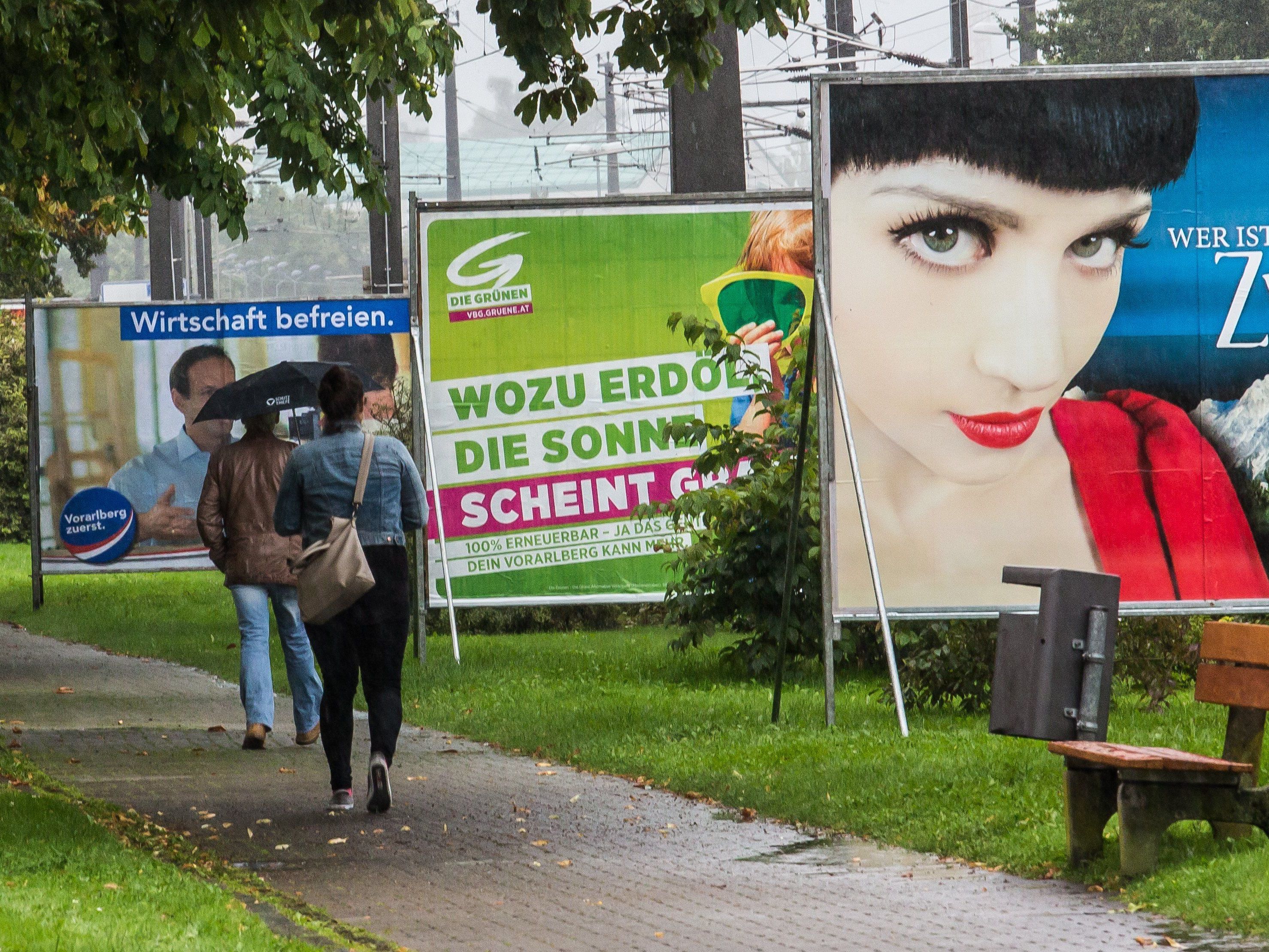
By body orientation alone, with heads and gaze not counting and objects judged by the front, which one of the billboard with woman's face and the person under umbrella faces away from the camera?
the person under umbrella

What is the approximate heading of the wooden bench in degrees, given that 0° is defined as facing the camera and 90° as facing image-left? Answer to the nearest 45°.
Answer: approximately 45°

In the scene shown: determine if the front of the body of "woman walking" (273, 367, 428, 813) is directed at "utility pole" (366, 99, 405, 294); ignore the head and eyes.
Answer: yes

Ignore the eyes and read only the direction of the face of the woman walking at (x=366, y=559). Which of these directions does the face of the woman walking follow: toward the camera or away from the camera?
away from the camera

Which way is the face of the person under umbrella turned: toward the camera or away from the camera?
away from the camera

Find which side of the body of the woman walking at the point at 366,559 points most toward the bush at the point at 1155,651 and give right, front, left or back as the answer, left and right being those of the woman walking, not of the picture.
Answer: right

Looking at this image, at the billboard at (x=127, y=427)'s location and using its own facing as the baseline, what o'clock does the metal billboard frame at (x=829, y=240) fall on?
The metal billboard frame is roughly at 11 o'clock from the billboard.

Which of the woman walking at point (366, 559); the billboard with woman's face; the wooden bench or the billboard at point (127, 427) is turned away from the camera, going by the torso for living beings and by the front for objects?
the woman walking

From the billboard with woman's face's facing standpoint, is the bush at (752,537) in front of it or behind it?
behind

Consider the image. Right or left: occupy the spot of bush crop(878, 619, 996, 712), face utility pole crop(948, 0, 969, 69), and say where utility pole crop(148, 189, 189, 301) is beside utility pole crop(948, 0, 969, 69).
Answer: left

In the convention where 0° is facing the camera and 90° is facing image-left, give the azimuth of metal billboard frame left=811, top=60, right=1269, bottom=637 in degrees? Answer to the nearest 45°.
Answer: approximately 0°

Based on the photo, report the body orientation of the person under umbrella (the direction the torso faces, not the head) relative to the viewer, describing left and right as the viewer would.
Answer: facing away from the viewer

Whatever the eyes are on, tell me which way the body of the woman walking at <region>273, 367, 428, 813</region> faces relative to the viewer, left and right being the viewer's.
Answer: facing away from the viewer

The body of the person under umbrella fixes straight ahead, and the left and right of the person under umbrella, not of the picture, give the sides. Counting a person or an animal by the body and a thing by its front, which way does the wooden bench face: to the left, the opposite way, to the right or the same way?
to the left

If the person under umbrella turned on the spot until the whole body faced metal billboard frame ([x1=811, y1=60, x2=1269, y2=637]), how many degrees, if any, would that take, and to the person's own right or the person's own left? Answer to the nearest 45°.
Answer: approximately 90° to the person's own right
